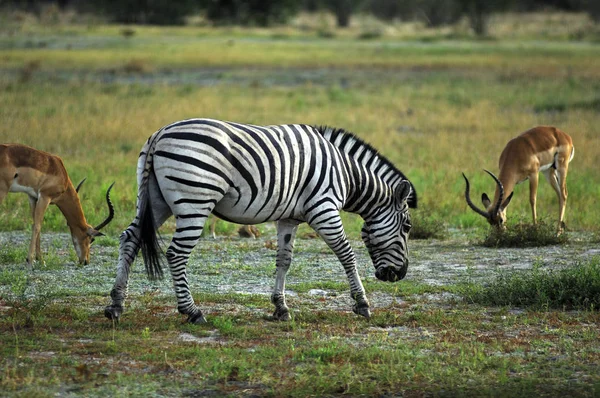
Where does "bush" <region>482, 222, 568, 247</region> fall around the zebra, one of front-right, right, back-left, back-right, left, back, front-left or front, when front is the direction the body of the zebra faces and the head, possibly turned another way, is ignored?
front-left

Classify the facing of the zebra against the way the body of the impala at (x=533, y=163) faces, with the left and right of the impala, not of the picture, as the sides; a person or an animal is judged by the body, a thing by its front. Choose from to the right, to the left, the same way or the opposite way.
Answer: the opposite way

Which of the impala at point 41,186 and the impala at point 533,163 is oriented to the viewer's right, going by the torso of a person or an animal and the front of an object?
the impala at point 41,186

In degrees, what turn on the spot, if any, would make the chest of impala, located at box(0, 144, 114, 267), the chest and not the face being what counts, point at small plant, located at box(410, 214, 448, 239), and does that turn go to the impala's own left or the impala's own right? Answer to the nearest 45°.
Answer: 0° — it already faces it

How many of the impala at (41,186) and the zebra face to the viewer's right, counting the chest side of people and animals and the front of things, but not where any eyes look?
2

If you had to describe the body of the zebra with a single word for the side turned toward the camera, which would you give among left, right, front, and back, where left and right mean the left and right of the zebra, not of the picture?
right

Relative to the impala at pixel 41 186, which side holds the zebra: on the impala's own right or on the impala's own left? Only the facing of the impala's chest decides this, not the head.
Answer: on the impala's own right

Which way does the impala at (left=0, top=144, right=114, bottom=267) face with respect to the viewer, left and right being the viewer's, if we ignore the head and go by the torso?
facing to the right of the viewer

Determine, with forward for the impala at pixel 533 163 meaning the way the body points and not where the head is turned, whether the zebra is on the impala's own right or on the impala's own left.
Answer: on the impala's own left

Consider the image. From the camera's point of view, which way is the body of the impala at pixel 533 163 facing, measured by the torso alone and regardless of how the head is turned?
to the viewer's left
